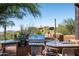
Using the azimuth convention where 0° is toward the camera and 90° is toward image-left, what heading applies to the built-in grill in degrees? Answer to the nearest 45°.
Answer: approximately 0°

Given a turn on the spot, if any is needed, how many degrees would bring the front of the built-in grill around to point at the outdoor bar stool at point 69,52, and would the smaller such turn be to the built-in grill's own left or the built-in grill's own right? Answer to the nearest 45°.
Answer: approximately 90° to the built-in grill's own left
